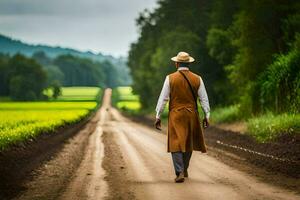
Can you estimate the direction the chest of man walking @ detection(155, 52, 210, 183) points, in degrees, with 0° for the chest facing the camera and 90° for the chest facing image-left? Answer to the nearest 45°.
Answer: approximately 180°
